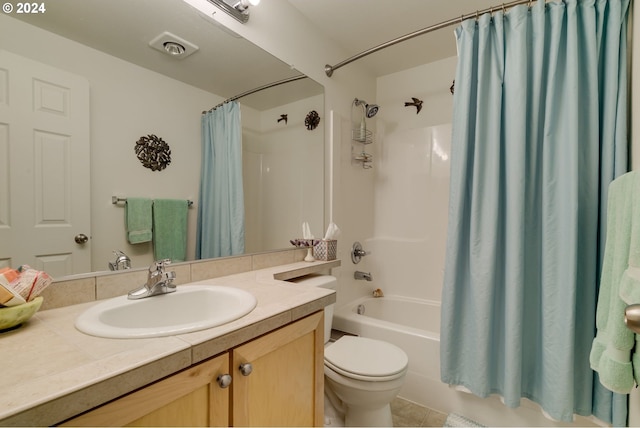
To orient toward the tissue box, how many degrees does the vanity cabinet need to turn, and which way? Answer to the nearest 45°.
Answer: approximately 90° to its left

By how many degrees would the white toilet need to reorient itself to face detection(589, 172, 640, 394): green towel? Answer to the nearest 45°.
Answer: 0° — it already faces it

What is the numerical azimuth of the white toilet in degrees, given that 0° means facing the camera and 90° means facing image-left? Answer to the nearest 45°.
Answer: approximately 315°

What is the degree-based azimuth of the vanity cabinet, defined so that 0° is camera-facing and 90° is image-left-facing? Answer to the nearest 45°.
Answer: approximately 315°

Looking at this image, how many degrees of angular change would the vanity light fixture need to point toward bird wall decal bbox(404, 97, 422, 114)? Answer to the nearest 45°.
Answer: approximately 90° to its left

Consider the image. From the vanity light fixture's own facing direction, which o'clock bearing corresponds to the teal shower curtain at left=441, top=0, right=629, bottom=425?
The teal shower curtain is roughly at 11 o'clock from the vanity light fixture.
